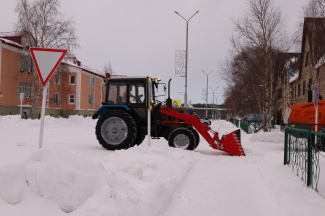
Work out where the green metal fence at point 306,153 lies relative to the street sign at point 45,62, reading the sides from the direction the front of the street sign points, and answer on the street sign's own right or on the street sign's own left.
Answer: on the street sign's own left

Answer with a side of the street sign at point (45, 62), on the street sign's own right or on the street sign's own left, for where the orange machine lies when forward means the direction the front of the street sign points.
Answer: on the street sign's own left

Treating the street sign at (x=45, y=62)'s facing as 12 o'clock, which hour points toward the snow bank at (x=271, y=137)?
The snow bank is roughly at 8 o'clock from the street sign.

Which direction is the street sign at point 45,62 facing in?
toward the camera

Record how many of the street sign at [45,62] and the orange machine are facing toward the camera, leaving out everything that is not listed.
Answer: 1

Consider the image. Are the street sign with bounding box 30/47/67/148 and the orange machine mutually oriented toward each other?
no
